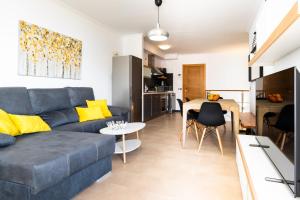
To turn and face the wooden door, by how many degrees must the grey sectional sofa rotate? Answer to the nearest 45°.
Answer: approximately 90° to its left

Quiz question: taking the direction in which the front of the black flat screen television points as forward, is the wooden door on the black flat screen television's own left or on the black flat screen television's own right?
on the black flat screen television's own right

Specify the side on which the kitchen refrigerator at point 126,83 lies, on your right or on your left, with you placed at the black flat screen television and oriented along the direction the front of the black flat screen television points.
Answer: on your right

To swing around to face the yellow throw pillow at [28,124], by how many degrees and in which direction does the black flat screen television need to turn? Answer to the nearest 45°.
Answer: approximately 45° to its right

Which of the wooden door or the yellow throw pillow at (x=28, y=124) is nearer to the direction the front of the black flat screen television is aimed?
the yellow throw pillow

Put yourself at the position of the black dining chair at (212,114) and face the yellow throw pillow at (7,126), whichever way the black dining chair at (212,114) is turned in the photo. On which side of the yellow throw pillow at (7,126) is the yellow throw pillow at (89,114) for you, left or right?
right

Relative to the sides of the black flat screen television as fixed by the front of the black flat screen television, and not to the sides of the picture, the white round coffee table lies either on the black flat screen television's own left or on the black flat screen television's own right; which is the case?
on the black flat screen television's own right

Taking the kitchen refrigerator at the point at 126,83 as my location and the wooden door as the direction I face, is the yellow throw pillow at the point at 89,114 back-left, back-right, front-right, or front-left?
back-right

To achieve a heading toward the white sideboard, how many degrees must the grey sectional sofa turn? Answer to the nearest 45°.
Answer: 0° — it already faces it
